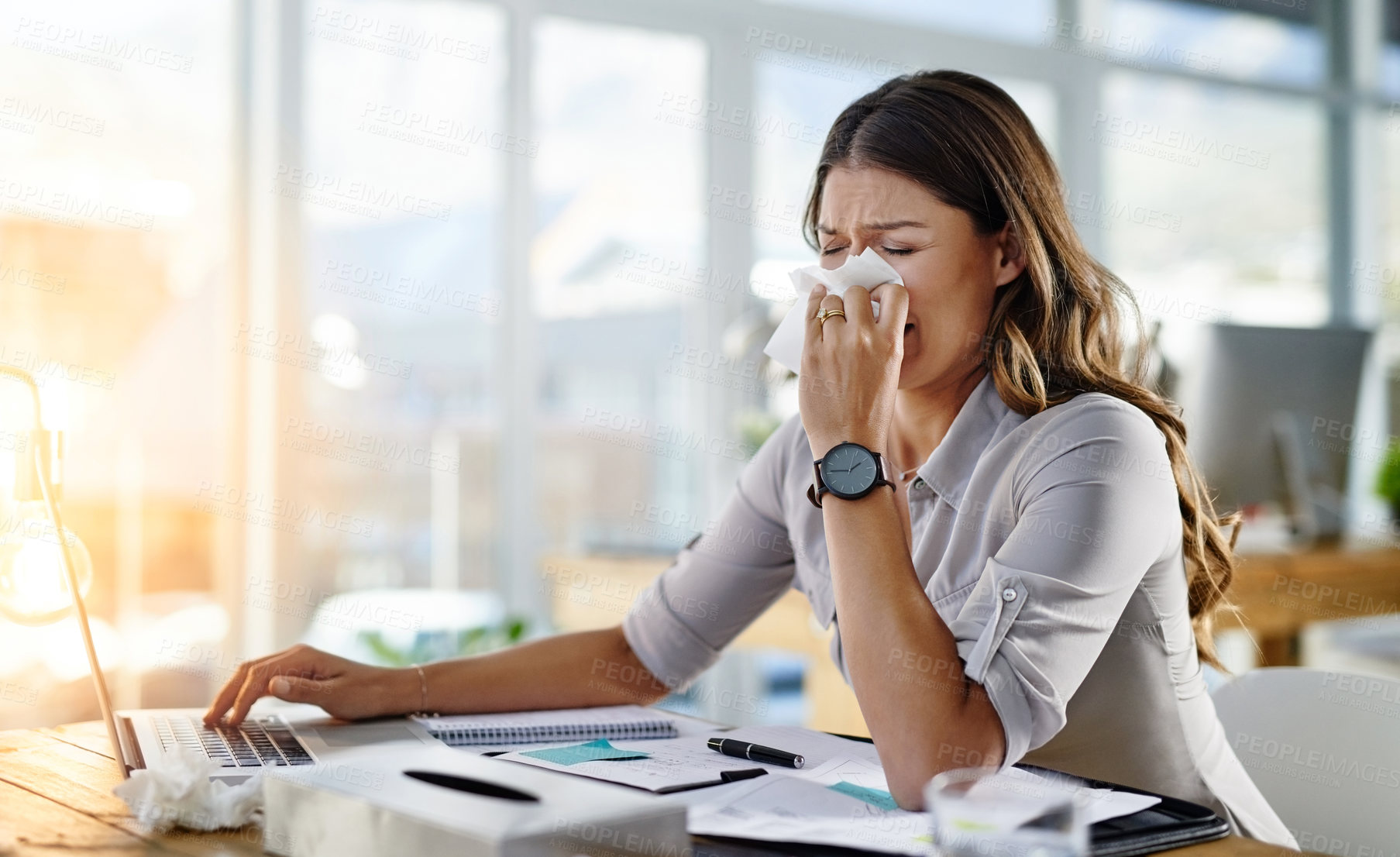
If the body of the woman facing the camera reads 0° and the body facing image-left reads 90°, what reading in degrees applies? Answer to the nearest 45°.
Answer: approximately 45°

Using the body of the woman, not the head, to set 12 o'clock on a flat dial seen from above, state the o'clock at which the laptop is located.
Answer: The laptop is roughly at 1 o'clock from the woman.

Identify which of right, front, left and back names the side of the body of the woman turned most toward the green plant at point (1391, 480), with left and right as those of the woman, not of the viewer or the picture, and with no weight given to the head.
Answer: back

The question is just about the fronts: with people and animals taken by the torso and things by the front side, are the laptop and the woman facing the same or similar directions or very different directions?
very different directions

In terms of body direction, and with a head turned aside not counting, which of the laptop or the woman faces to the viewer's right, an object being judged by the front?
the laptop

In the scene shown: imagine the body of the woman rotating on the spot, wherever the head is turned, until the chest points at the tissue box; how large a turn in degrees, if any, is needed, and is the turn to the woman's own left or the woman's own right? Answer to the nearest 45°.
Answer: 0° — they already face it

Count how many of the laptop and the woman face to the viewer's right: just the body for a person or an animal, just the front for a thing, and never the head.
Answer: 1

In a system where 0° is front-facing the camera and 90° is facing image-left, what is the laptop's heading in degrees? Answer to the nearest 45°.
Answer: approximately 270°
